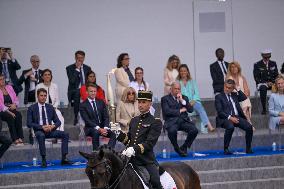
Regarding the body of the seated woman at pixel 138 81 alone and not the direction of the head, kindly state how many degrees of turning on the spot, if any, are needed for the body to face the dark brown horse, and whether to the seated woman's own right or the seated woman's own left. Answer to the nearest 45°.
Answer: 0° — they already face it

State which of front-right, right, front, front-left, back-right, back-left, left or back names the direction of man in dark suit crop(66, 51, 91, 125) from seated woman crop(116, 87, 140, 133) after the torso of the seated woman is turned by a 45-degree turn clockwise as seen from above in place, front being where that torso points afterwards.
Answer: back-right

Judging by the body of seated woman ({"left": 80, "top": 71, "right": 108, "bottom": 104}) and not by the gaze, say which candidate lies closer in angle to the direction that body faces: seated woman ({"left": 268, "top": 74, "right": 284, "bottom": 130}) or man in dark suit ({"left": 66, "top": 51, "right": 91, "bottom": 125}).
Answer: the seated woman

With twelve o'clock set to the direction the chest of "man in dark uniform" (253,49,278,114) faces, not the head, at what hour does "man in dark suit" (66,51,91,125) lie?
"man in dark suit" (66,51,91,125) is roughly at 2 o'clock from "man in dark uniform" (253,49,278,114).

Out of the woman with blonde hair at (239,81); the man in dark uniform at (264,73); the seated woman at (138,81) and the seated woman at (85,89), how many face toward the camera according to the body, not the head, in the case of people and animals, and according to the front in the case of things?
4

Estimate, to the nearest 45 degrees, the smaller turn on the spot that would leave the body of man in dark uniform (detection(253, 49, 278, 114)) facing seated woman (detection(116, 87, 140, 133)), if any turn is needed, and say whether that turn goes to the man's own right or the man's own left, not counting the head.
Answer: approximately 45° to the man's own right

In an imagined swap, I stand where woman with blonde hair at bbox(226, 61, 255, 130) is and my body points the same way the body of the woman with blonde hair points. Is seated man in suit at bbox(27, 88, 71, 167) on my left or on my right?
on my right

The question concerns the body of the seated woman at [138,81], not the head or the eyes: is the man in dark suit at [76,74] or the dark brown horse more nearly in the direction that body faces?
the dark brown horse

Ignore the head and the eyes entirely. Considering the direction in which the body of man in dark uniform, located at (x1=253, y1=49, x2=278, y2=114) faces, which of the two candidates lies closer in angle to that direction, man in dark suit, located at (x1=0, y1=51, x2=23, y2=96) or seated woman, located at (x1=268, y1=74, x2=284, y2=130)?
the seated woman

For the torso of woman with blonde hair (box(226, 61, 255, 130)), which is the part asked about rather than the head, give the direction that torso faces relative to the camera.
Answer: toward the camera

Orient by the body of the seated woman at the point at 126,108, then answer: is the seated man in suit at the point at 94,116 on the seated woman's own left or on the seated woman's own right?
on the seated woman's own right

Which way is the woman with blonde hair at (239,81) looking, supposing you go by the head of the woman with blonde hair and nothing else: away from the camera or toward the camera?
toward the camera

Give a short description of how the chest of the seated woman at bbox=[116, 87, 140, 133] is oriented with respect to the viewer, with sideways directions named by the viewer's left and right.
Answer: facing the viewer and to the right of the viewer

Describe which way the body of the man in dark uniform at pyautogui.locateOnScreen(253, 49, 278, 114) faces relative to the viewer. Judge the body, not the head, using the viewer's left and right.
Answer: facing the viewer

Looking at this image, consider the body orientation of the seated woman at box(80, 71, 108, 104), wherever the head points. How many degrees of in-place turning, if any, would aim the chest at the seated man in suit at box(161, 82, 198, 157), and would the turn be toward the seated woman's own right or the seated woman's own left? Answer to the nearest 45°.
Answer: approximately 90° to the seated woman's own left

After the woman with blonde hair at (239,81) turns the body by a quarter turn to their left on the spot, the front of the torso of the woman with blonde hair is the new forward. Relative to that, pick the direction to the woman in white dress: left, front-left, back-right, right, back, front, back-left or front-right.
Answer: back

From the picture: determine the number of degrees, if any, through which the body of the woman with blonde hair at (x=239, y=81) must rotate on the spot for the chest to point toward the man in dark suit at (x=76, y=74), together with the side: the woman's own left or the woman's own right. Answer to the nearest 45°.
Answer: approximately 90° to the woman's own right
